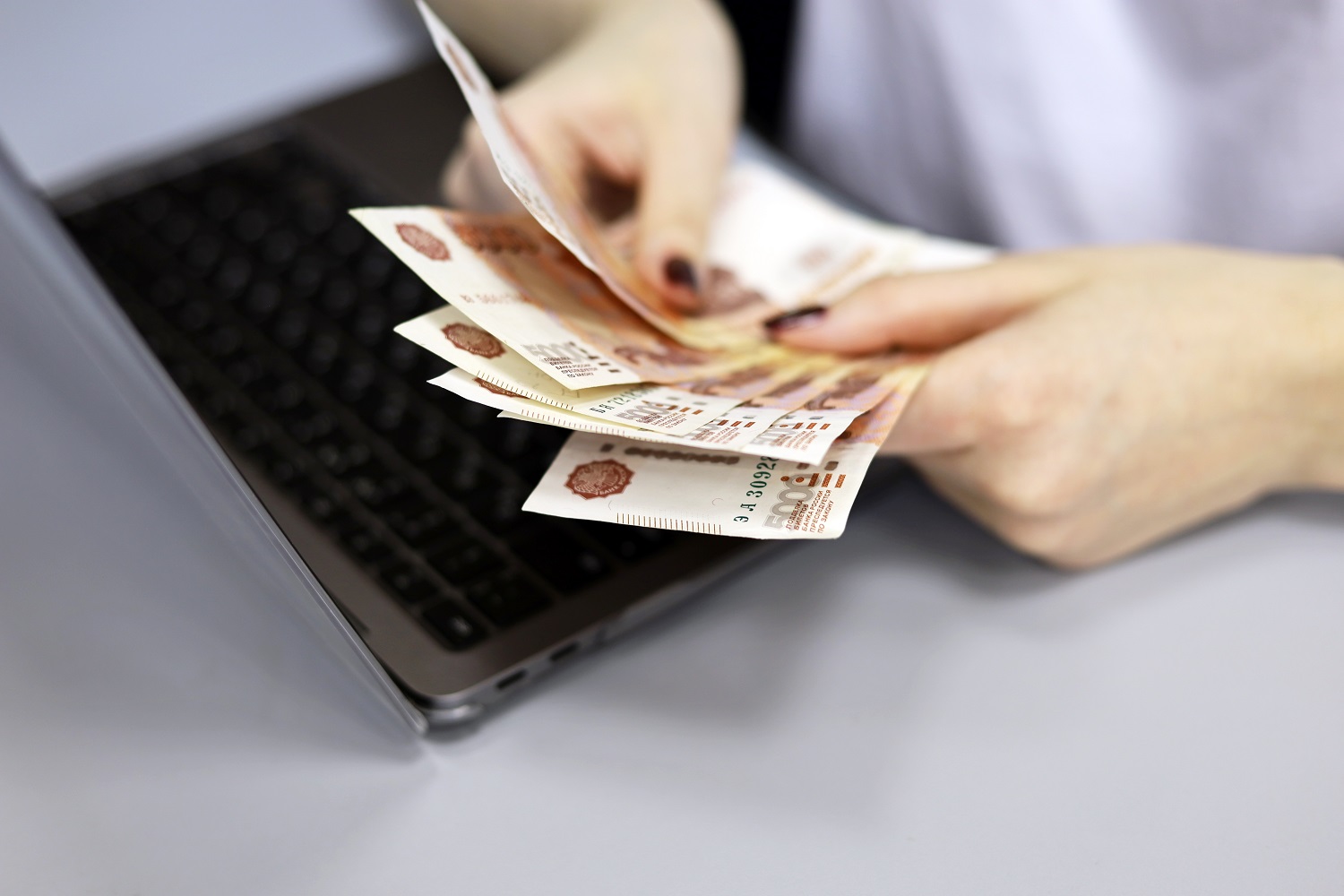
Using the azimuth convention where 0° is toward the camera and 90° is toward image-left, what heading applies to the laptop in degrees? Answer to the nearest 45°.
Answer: approximately 225°
